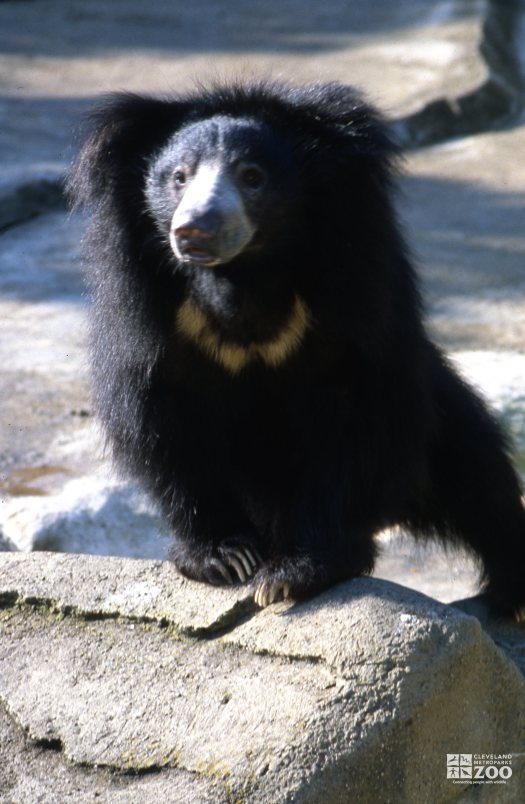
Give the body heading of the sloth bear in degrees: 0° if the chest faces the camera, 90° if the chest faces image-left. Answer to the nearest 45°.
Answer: approximately 45°
